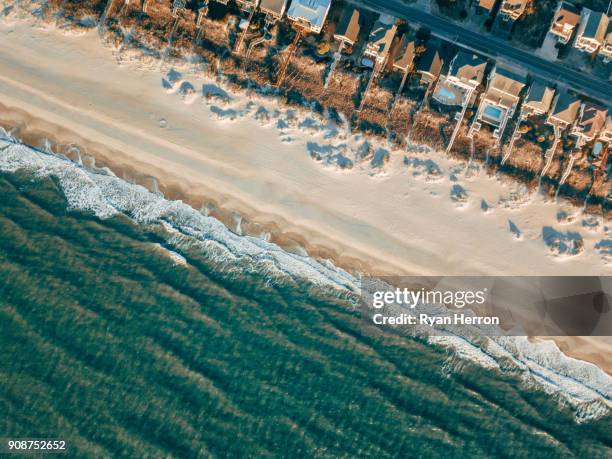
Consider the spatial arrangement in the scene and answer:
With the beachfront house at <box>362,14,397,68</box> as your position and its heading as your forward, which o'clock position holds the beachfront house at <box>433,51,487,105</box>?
the beachfront house at <box>433,51,487,105</box> is roughly at 3 o'clock from the beachfront house at <box>362,14,397,68</box>.

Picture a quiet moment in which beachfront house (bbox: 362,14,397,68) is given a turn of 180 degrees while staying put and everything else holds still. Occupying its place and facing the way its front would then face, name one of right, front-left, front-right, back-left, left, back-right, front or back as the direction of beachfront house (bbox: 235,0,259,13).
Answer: right

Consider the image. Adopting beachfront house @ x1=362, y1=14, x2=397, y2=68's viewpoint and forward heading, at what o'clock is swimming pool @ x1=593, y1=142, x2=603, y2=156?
The swimming pool is roughly at 3 o'clock from the beachfront house.

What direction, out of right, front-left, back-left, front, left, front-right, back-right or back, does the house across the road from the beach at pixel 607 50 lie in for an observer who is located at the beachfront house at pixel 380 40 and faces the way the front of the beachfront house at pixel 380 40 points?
right

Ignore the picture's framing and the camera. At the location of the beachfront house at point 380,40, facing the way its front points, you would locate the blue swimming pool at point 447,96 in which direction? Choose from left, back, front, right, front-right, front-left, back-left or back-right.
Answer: right

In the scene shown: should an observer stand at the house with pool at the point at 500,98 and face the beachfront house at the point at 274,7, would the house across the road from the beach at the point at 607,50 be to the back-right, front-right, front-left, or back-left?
back-right

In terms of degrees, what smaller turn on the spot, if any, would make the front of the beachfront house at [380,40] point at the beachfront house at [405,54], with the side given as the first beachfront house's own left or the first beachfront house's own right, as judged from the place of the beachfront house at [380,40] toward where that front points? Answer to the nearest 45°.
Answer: approximately 90° to the first beachfront house's own left

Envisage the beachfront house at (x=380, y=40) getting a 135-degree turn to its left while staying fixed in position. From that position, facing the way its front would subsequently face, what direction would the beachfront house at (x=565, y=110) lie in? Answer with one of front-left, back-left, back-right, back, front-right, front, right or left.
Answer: back-left

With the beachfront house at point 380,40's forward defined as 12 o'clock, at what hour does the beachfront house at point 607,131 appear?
the beachfront house at point 607,131 is roughly at 3 o'clock from the beachfront house at point 380,40.

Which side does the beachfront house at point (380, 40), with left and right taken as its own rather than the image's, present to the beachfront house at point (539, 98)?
right

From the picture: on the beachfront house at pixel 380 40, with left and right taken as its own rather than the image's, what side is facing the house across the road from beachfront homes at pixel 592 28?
right
